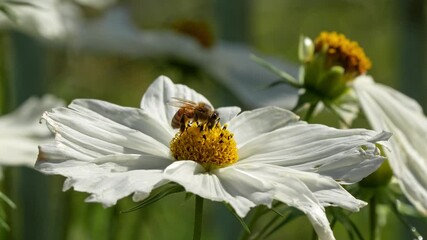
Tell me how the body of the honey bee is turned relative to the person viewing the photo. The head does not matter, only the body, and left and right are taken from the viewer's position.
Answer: facing to the right of the viewer

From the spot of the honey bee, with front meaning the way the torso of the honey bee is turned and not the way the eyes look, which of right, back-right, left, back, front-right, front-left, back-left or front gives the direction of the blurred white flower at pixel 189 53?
left
